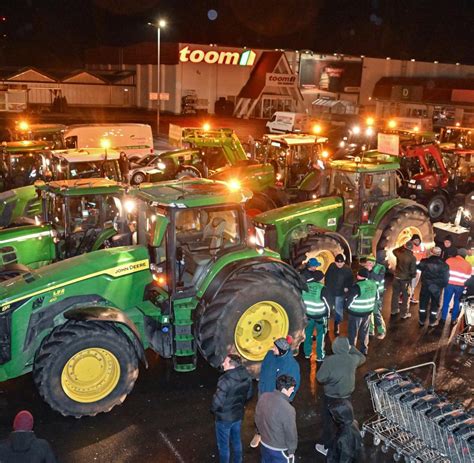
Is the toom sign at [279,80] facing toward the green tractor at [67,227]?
yes

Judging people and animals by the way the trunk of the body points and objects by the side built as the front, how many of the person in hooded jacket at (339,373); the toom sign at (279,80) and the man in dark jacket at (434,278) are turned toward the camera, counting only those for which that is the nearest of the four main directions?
1

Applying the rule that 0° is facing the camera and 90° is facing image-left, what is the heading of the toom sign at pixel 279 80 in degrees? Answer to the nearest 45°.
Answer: approximately 0°

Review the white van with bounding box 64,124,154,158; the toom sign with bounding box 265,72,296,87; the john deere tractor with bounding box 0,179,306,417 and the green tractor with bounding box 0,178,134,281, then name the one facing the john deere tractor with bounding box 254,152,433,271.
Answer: the toom sign

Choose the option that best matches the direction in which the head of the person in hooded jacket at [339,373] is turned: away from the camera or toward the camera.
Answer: away from the camera

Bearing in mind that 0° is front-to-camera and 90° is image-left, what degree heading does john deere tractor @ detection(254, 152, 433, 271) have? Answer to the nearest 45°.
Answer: approximately 45°

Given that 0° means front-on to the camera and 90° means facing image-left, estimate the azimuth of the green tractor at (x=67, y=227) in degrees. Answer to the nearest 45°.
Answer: approximately 45°

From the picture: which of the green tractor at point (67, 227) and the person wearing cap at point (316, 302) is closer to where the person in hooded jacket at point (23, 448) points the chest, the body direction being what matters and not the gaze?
the green tractor

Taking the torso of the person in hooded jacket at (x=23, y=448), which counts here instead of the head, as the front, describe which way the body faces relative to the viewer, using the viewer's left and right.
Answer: facing away from the viewer

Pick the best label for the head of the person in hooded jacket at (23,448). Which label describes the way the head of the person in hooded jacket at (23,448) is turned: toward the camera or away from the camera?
away from the camera

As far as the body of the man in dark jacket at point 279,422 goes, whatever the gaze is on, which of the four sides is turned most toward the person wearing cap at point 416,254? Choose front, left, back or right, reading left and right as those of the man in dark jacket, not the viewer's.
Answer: front

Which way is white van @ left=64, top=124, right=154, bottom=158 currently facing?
to the viewer's left

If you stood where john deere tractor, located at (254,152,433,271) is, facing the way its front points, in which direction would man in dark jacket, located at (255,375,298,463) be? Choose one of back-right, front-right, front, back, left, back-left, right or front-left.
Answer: front-left

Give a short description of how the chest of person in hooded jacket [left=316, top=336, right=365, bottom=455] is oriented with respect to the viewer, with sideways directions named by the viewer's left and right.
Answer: facing away from the viewer
